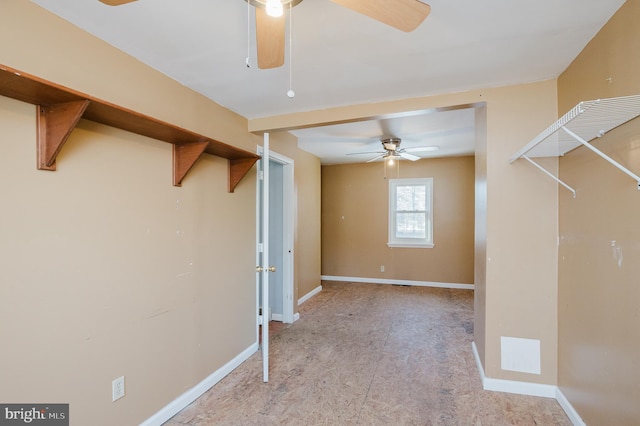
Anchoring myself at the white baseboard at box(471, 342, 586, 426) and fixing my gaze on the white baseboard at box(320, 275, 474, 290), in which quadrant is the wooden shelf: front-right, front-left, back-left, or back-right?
back-left

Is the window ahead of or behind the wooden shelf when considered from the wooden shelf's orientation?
ahead

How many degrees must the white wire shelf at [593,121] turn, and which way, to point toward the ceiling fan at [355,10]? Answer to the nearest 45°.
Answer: approximately 45° to its left

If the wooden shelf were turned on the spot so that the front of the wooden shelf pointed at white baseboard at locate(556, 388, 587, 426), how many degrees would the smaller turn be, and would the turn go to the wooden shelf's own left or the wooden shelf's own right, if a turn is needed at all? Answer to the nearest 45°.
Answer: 0° — it already faces it

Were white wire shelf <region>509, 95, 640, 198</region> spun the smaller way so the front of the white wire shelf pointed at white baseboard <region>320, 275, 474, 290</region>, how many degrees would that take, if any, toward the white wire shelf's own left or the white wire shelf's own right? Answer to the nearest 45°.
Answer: approximately 45° to the white wire shelf's own right

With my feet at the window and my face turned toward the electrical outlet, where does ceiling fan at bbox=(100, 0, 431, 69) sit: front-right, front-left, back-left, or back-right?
front-left

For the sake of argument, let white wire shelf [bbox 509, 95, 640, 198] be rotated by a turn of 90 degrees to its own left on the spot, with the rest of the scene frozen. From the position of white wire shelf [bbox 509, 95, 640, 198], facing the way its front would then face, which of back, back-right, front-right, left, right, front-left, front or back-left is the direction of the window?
back-right

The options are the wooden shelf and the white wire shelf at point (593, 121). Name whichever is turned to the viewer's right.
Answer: the wooden shelf

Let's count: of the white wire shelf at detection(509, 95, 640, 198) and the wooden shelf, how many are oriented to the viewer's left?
1

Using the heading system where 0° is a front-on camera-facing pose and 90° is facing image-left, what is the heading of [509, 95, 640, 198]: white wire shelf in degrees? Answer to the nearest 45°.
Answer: approximately 90°

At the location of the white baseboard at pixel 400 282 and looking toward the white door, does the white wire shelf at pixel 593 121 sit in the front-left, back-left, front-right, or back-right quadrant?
front-left

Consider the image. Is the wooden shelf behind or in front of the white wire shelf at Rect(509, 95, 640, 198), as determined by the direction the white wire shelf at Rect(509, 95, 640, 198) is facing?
in front

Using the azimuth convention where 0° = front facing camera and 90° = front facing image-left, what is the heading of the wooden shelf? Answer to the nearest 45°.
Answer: approximately 270°

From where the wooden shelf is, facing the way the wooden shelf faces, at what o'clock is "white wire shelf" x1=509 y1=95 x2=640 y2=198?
The white wire shelf is roughly at 1 o'clock from the wooden shelf.

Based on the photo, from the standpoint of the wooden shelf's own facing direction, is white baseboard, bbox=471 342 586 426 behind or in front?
in front
